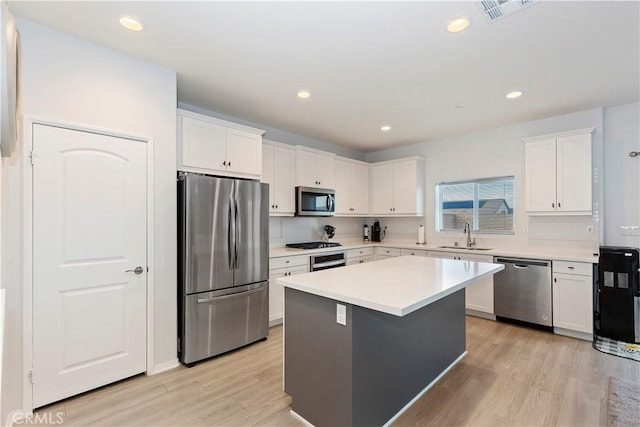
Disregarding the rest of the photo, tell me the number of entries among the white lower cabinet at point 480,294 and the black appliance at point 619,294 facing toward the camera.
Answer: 2

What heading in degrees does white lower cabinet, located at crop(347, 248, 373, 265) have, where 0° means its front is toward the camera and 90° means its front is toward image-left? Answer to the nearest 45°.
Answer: approximately 315°

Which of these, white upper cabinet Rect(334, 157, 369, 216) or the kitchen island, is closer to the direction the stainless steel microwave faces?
the kitchen island

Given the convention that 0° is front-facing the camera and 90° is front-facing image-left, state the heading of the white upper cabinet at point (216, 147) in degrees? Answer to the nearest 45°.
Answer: approximately 315°

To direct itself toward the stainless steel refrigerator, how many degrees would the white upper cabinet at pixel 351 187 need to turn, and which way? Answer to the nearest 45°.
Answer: approximately 90° to its right

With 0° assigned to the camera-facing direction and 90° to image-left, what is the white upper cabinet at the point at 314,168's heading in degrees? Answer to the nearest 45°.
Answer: approximately 315°

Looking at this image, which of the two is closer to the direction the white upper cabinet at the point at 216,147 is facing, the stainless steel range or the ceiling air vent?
the ceiling air vent

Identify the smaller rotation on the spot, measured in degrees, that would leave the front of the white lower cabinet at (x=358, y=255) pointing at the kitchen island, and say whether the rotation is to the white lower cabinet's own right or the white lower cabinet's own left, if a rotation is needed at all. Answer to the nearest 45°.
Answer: approximately 45° to the white lower cabinet's own right

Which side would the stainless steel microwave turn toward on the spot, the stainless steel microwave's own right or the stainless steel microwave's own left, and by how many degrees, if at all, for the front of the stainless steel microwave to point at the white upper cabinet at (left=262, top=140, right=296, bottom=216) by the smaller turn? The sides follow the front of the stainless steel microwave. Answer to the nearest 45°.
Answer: approximately 90° to the stainless steel microwave's own right

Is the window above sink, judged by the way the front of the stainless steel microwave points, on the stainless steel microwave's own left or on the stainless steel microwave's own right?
on the stainless steel microwave's own left
